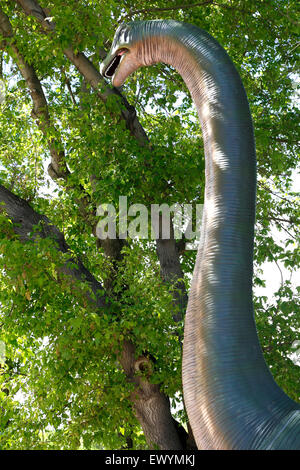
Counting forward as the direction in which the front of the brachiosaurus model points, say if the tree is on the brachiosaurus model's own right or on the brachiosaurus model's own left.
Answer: on the brachiosaurus model's own right

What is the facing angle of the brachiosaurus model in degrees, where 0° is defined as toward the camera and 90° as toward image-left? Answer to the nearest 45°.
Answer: approximately 90°
